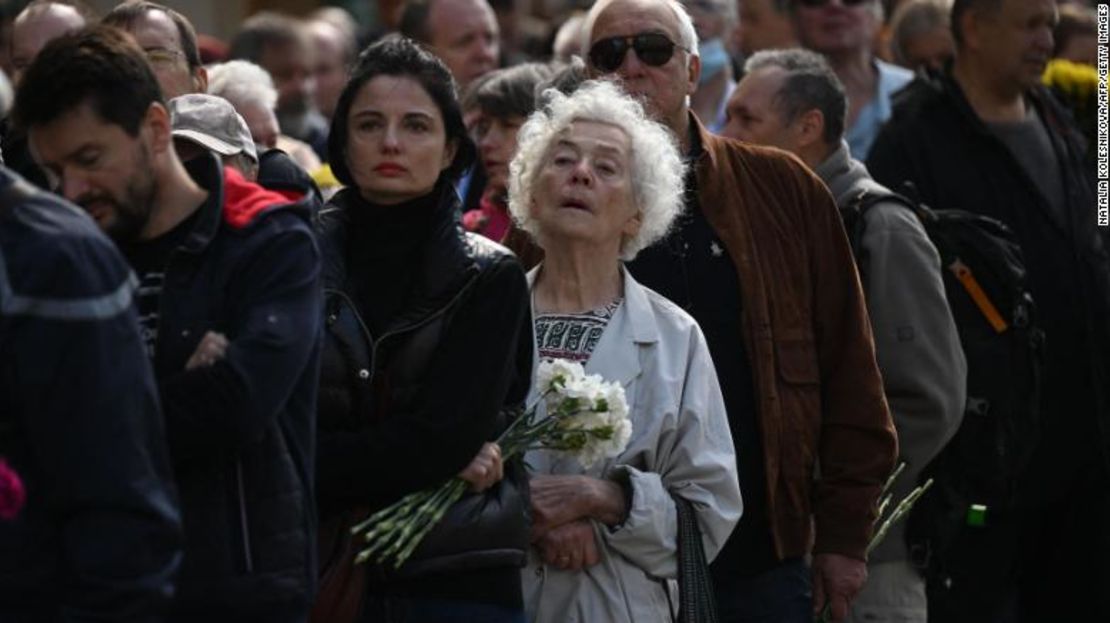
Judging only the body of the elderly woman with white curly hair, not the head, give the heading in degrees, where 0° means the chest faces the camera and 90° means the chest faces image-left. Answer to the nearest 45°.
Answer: approximately 45°

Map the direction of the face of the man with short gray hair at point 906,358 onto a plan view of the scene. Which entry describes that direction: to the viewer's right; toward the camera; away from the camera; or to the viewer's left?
to the viewer's left

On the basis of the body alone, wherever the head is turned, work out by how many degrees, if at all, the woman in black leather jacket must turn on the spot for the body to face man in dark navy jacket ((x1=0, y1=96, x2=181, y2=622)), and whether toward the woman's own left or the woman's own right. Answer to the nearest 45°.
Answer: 0° — they already face them

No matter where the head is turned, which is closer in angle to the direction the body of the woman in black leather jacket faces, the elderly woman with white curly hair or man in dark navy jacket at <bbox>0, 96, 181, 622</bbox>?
the man in dark navy jacket

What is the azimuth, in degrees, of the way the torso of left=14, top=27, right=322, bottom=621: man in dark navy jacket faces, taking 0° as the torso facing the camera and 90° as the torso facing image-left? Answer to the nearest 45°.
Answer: approximately 45°

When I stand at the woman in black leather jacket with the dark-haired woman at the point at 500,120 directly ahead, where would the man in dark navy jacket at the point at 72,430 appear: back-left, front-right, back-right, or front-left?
back-left

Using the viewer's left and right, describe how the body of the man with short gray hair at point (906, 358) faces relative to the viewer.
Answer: facing to the left of the viewer

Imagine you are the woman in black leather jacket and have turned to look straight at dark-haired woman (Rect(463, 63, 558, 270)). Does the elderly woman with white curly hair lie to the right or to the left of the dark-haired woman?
right

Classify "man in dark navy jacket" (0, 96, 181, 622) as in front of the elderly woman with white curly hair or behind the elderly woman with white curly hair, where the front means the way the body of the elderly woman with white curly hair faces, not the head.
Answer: in front
